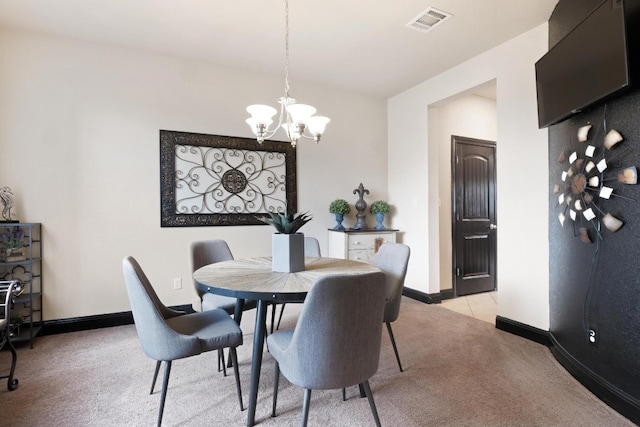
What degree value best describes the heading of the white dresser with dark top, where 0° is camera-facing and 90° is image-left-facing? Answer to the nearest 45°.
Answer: approximately 315°

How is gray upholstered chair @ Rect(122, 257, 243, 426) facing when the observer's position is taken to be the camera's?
facing to the right of the viewer

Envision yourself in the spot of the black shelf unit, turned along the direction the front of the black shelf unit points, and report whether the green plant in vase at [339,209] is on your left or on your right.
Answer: on your left

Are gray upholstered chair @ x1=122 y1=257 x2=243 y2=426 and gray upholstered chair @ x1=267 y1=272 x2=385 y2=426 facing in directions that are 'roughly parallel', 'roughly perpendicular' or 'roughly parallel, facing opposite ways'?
roughly perpendicular

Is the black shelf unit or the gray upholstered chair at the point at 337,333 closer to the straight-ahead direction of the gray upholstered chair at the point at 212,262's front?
the gray upholstered chair

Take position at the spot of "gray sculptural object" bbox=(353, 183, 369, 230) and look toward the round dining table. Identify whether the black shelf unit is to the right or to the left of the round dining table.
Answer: right

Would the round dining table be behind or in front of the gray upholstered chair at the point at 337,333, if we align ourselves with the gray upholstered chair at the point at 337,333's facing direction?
in front

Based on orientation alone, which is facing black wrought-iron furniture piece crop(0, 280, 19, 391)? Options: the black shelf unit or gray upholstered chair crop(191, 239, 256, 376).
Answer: the black shelf unit

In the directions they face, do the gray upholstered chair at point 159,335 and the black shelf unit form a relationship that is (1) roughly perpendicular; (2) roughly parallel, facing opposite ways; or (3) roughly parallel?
roughly perpendicular

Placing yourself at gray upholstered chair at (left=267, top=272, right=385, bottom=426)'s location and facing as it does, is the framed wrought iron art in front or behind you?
in front
